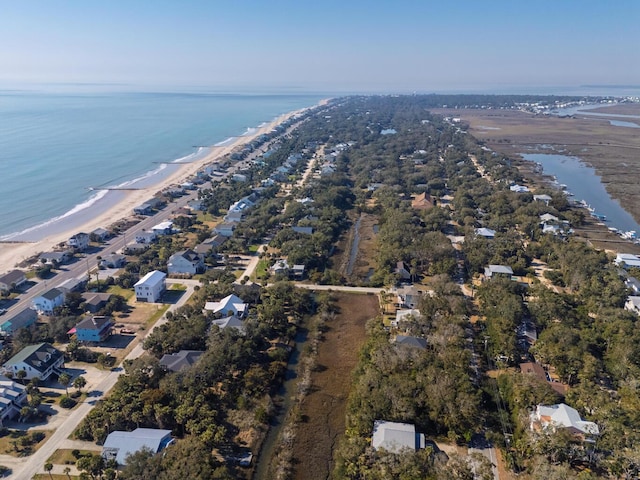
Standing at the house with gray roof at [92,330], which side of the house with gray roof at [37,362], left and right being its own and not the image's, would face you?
left

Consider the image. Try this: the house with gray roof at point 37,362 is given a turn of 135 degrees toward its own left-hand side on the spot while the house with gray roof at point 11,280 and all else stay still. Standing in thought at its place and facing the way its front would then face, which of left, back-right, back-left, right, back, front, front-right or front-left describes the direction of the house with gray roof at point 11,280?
front

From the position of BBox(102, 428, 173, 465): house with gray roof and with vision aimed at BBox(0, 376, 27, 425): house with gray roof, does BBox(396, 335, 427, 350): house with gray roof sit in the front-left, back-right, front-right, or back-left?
back-right

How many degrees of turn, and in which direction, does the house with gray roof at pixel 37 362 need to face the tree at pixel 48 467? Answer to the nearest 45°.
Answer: approximately 45° to its right

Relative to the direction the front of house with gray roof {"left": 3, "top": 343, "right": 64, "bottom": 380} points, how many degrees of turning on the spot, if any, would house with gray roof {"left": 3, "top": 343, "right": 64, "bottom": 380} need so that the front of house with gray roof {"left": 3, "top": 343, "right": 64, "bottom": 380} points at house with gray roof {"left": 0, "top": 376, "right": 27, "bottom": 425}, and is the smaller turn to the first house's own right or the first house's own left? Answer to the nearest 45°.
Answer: approximately 90° to the first house's own right

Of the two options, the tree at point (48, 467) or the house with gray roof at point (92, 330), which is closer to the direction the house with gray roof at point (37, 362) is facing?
the tree
